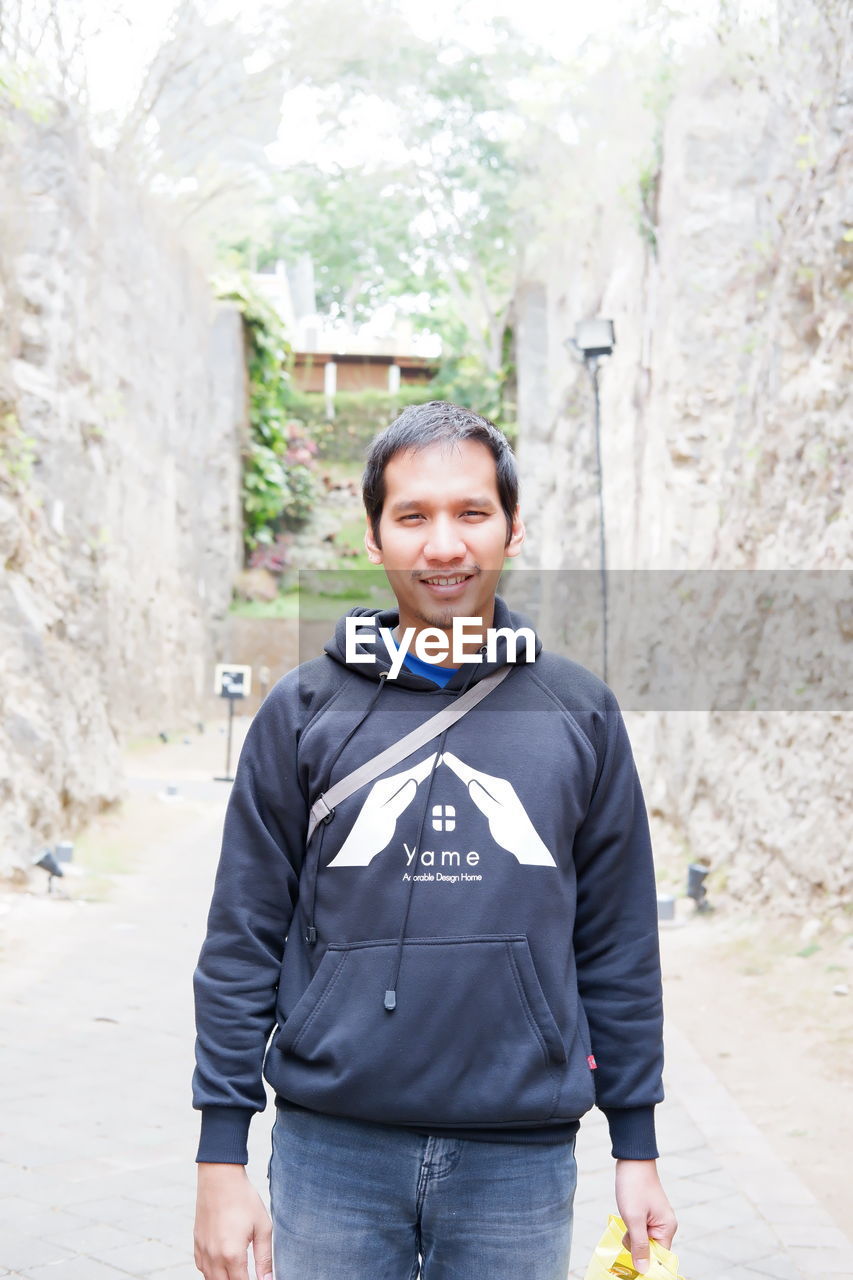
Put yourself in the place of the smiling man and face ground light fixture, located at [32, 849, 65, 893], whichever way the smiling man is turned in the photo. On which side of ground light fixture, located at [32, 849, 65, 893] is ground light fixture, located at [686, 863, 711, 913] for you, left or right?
right

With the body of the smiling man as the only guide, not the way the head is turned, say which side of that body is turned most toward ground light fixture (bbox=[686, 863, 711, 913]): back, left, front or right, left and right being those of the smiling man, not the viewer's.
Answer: back

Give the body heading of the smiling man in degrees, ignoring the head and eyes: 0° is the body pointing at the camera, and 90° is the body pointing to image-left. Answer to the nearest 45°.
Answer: approximately 0°

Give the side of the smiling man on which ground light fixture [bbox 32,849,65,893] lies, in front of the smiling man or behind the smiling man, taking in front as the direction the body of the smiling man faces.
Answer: behind
